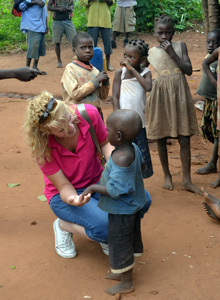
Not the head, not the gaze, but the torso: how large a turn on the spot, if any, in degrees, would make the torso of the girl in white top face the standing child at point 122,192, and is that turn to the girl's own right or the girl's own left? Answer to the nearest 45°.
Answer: approximately 45° to the girl's own left

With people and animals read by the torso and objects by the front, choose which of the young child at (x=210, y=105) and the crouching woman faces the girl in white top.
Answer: the young child

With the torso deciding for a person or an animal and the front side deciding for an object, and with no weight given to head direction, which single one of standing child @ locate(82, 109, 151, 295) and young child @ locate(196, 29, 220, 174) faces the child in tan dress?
the young child

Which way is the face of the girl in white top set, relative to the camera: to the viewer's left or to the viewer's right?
to the viewer's left

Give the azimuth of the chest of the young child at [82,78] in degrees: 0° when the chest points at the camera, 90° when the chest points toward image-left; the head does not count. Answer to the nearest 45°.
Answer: approximately 315°

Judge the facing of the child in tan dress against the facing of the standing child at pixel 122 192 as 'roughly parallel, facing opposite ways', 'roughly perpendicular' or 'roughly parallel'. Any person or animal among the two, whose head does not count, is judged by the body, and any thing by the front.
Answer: roughly perpendicular

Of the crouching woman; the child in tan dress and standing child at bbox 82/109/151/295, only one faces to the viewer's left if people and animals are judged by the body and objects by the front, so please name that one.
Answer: the standing child

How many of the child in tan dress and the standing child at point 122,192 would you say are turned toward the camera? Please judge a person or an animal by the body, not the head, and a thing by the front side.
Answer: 1

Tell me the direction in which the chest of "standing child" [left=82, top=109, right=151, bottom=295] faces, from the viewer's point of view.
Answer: to the viewer's left
